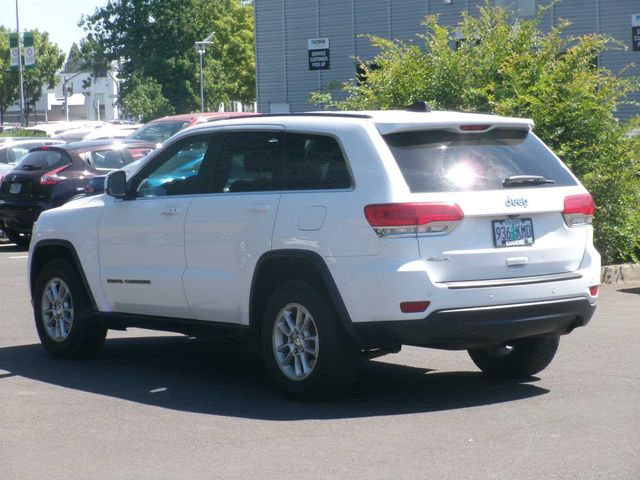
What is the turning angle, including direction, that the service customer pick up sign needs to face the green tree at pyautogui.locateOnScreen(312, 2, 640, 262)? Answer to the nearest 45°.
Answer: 0° — it already faces it

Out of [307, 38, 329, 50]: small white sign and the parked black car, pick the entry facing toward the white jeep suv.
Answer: the small white sign

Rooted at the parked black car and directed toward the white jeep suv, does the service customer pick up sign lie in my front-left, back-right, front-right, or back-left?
back-left

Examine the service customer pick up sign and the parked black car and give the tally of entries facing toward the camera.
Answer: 1

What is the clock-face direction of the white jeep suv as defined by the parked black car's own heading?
The white jeep suv is roughly at 4 o'clock from the parked black car.

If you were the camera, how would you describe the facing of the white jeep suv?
facing away from the viewer and to the left of the viewer

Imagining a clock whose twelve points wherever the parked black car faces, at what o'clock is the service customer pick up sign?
The service customer pick up sign is roughly at 11 o'clock from the parked black car.

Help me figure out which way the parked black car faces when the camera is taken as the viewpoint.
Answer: facing away from the viewer and to the right of the viewer

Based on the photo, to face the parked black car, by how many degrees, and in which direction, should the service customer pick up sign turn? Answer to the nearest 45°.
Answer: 0° — it already faces it

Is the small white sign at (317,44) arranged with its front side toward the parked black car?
yes

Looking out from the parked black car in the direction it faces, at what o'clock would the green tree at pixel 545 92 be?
The green tree is roughly at 3 o'clock from the parked black car.

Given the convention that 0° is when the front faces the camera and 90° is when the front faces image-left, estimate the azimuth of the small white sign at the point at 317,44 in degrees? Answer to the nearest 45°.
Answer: approximately 0°
